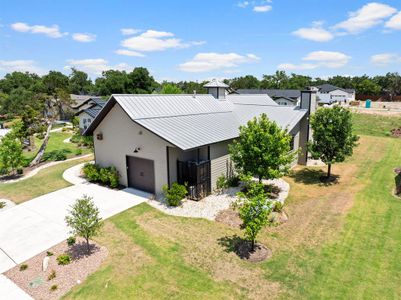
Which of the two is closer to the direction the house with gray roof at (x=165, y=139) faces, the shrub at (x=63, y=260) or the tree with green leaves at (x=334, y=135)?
the shrub

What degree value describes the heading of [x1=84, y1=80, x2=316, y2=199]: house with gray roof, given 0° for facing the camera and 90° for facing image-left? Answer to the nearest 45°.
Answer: approximately 45°

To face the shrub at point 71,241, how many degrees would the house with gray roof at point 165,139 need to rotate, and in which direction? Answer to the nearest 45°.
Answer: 0° — it already faces it

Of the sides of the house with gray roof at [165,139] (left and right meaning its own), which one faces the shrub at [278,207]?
left

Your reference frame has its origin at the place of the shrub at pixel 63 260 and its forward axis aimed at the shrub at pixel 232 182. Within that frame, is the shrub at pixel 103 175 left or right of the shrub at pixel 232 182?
left

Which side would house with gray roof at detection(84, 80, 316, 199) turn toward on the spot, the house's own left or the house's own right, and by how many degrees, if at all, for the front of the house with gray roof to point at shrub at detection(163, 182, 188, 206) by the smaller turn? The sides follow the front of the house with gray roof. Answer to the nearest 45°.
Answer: approximately 45° to the house's own left
